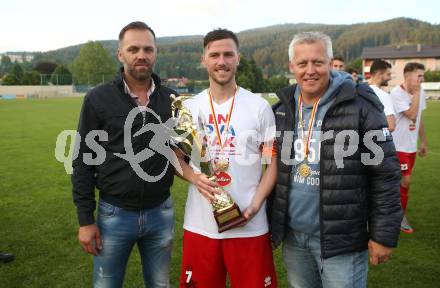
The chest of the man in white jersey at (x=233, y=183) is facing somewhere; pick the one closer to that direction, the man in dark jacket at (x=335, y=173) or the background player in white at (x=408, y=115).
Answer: the man in dark jacket

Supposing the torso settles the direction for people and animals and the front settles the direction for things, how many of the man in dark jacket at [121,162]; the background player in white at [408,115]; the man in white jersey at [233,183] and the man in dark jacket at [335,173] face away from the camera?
0

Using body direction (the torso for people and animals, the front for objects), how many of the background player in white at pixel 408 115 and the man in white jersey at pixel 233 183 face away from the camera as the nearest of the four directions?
0

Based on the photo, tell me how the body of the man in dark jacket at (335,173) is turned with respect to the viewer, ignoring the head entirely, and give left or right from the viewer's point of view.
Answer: facing the viewer and to the left of the viewer

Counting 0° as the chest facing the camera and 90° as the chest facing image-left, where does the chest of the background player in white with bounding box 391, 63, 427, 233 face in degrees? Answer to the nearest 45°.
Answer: approximately 315°

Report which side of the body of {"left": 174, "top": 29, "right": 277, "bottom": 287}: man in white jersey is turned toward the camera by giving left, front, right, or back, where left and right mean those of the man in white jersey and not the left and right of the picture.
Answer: front

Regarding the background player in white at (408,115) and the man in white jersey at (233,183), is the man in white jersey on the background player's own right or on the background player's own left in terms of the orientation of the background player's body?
on the background player's own right

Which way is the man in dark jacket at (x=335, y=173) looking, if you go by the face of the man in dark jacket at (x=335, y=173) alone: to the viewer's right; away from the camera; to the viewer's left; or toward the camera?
toward the camera

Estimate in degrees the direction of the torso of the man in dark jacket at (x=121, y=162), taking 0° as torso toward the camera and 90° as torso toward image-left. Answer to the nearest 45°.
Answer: approximately 315°

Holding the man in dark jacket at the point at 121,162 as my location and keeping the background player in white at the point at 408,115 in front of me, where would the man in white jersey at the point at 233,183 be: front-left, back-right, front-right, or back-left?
front-right

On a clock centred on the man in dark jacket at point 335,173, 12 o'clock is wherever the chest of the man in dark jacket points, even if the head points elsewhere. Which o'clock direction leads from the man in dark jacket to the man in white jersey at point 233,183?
The man in white jersey is roughly at 2 o'clock from the man in dark jacket.

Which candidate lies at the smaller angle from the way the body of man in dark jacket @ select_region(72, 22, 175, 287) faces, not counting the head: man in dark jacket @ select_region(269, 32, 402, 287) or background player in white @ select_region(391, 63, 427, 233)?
the man in dark jacket

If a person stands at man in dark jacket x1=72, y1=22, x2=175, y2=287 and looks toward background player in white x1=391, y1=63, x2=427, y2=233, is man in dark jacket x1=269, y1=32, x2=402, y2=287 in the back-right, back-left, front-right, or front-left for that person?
front-right

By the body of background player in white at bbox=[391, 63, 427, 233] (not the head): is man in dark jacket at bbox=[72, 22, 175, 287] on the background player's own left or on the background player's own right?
on the background player's own right

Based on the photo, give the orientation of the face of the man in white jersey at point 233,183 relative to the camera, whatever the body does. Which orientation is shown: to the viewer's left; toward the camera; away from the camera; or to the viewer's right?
toward the camera

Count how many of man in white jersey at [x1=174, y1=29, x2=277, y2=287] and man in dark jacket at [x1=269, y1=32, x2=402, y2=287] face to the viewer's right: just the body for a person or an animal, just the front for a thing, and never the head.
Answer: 0

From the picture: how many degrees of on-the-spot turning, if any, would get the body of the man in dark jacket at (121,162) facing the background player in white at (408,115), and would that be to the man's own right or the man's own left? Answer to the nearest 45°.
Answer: approximately 90° to the man's own left
